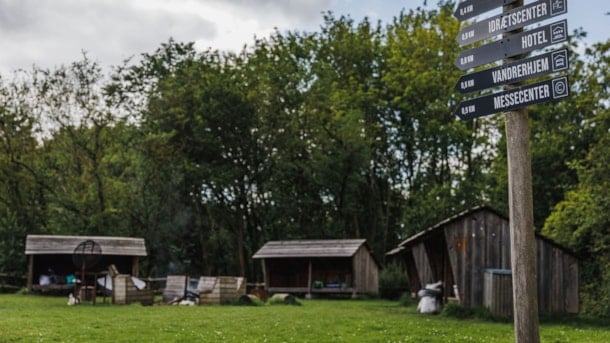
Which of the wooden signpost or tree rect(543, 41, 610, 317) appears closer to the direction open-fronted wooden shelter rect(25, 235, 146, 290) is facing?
the wooden signpost

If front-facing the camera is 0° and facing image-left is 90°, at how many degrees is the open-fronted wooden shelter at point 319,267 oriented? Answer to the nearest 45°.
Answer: approximately 45°

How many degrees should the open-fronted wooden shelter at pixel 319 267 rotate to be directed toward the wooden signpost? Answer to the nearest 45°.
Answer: approximately 45° to its left

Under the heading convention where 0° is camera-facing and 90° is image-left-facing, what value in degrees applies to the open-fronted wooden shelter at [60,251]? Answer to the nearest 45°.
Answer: approximately 0°

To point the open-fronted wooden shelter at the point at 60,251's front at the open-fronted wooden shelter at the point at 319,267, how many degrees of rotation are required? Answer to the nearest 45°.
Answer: approximately 90° to its left

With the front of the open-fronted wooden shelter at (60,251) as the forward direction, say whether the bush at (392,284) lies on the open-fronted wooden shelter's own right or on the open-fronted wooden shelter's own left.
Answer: on the open-fronted wooden shelter's own left

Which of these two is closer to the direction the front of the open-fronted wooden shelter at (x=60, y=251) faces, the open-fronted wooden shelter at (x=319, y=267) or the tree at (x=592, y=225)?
the tree

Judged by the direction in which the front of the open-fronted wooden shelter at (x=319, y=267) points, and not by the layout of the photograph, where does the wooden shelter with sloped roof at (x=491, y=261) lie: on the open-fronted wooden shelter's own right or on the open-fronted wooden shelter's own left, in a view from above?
on the open-fronted wooden shelter's own left

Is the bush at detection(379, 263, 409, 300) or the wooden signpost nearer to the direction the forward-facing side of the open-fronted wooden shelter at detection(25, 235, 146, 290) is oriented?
the wooden signpost

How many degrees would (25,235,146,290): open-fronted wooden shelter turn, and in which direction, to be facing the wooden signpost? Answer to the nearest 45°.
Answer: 0° — it already faces it
